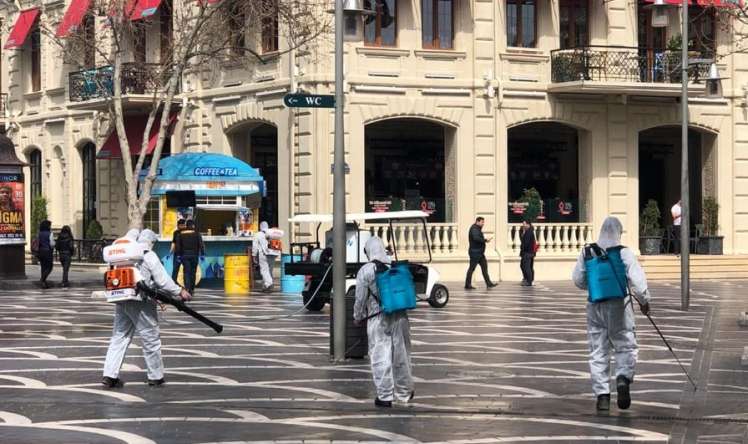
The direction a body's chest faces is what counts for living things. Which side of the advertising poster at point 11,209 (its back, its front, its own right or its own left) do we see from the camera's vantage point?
front

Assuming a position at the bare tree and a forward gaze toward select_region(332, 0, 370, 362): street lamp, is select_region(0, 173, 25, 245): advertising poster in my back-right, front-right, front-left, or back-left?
back-right

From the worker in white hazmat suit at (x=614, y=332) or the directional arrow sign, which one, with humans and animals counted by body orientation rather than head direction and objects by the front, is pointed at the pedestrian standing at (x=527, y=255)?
the worker in white hazmat suit

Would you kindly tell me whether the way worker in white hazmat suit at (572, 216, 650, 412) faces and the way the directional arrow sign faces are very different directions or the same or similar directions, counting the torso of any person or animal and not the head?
very different directions

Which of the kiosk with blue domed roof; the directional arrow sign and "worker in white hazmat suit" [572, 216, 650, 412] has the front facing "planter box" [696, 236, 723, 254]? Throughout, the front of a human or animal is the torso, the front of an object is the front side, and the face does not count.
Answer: the worker in white hazmat suit

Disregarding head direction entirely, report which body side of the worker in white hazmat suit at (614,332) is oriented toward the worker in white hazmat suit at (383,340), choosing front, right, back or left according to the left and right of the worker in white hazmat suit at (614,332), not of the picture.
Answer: left

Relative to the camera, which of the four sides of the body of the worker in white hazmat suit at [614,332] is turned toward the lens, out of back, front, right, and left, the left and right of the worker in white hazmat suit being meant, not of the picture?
back

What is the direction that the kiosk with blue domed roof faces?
toward the camera

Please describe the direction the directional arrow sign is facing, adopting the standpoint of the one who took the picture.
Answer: facing the viewer

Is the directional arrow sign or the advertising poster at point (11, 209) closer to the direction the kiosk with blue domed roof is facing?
the directional arrow sign
